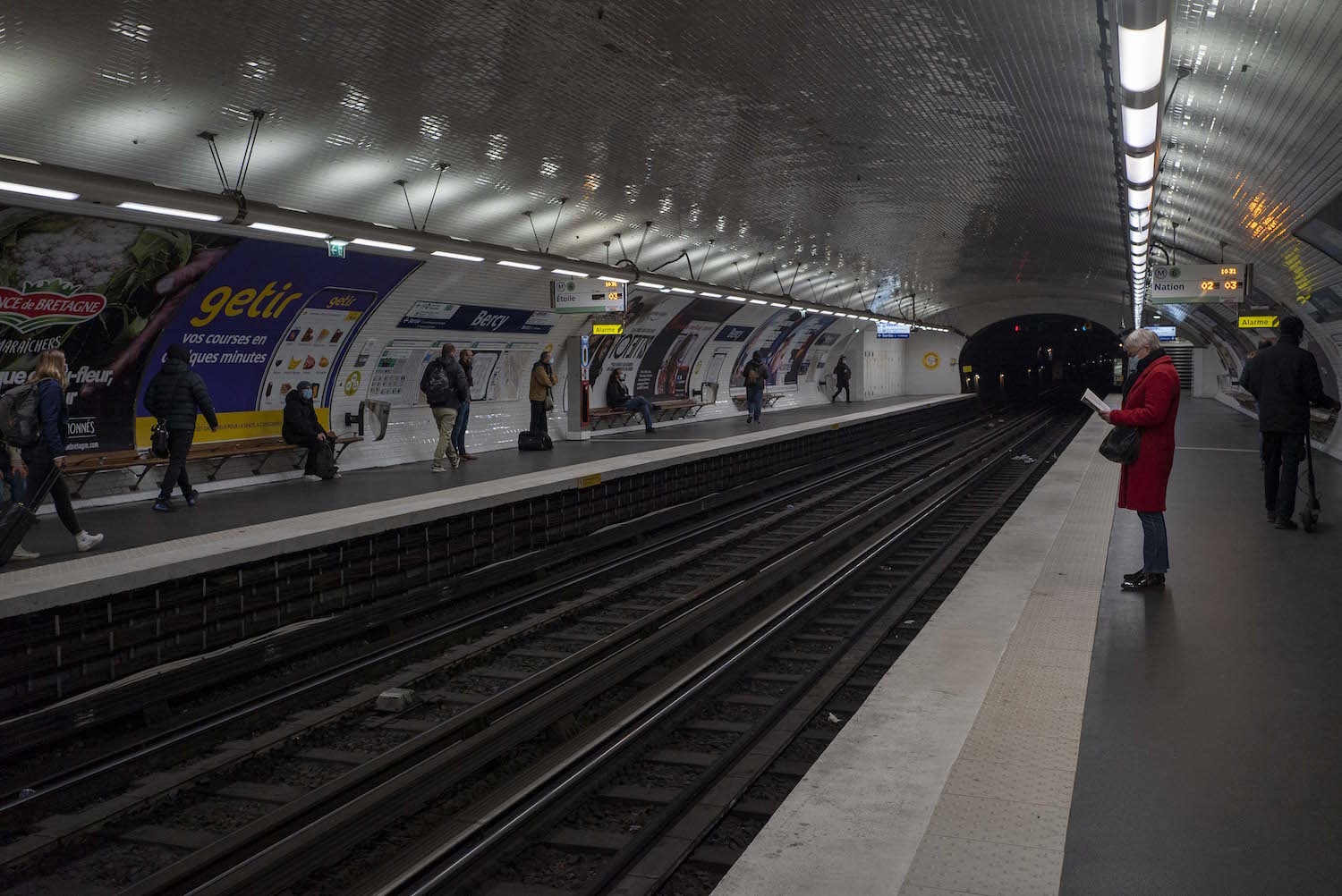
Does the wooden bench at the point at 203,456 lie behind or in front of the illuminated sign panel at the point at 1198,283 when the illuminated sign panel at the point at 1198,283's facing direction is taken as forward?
in front

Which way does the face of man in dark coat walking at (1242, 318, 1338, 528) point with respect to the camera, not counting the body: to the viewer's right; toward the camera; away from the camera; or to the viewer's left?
away from the camera

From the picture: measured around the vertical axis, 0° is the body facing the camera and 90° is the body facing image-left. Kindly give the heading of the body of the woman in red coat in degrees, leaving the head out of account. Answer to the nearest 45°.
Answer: approximately 90°

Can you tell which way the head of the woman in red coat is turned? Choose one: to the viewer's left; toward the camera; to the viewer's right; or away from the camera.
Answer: to the viewer's left

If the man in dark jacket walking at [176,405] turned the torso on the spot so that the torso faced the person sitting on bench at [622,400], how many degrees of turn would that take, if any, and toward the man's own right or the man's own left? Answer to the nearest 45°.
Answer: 0° — they already face them

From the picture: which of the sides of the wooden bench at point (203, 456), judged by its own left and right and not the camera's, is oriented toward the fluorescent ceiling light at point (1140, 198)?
front

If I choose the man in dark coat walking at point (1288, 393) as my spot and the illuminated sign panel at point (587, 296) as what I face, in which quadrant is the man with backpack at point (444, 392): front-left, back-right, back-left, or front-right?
front-left

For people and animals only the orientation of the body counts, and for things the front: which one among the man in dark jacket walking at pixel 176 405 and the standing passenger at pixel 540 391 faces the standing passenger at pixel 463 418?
the man in dark jacket walking

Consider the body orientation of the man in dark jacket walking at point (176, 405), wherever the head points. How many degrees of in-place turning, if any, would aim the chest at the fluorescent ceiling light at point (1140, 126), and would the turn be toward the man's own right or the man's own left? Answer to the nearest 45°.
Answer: approximately 90° to the man's own right

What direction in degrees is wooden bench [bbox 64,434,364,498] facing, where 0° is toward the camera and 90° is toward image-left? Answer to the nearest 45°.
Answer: approximately 315°

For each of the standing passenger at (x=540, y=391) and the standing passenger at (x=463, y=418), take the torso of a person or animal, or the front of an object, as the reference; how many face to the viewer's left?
0

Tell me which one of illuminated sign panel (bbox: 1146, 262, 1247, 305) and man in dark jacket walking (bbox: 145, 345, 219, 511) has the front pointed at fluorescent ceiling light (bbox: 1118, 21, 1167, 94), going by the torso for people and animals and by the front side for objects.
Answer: the illuminated sign panel

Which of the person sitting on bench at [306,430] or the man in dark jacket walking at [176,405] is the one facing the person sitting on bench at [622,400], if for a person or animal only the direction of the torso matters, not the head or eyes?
the man in dark jacket walking

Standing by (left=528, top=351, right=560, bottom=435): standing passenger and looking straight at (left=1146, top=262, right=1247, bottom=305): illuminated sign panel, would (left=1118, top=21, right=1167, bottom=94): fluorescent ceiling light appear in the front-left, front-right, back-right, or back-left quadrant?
front-right
